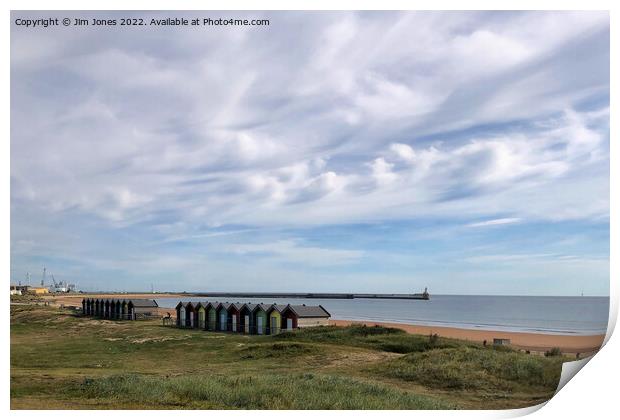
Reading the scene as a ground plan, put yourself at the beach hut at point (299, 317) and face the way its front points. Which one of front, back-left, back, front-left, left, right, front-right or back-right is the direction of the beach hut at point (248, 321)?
right

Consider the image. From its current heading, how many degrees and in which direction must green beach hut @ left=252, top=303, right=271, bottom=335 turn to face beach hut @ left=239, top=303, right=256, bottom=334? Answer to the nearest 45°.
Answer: approximately 90° to its right

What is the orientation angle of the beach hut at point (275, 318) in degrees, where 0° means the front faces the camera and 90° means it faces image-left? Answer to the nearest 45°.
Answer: approximately 45°

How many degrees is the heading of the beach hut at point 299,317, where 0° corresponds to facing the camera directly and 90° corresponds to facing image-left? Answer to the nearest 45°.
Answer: approximately 45°

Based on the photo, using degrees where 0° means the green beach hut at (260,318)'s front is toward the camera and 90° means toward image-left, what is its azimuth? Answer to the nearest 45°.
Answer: approximately 45°

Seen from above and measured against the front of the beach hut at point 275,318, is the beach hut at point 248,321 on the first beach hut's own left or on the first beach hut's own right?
on the first beach hut's own right

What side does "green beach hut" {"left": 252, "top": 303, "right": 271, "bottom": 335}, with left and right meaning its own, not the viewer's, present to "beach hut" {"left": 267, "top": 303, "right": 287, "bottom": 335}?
left

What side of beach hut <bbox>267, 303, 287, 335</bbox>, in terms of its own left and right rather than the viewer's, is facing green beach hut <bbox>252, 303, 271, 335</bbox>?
right
